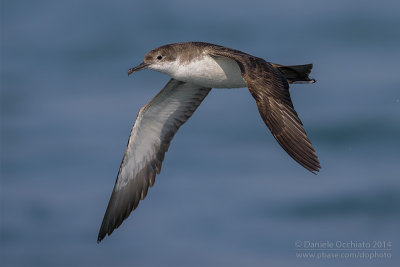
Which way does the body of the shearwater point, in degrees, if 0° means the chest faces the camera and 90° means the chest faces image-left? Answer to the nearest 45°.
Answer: approximately 45°
